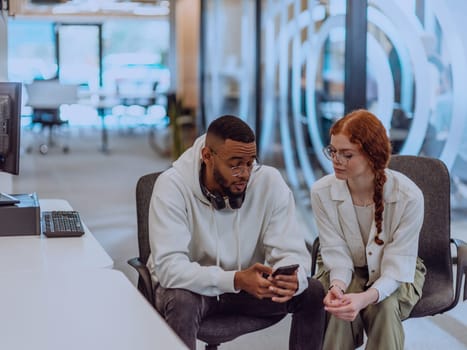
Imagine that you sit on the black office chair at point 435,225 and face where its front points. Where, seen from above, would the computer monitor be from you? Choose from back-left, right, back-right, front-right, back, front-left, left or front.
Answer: front-right

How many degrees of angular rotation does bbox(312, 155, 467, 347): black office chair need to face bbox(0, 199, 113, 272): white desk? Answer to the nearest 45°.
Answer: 0° — it already faces it

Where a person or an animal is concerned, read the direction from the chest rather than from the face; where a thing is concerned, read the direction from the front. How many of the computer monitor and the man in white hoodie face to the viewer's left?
0

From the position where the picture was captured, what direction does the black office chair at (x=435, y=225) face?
facing the viewer and to the left of the viewer

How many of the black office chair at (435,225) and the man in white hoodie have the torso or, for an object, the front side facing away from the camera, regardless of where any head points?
0

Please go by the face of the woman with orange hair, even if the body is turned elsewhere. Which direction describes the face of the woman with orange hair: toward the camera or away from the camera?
toward the camera

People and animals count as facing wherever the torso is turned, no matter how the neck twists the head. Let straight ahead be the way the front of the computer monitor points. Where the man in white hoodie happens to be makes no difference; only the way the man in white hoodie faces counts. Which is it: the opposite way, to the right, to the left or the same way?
to the right

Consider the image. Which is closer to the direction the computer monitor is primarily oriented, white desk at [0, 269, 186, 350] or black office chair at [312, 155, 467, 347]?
the black office chair
